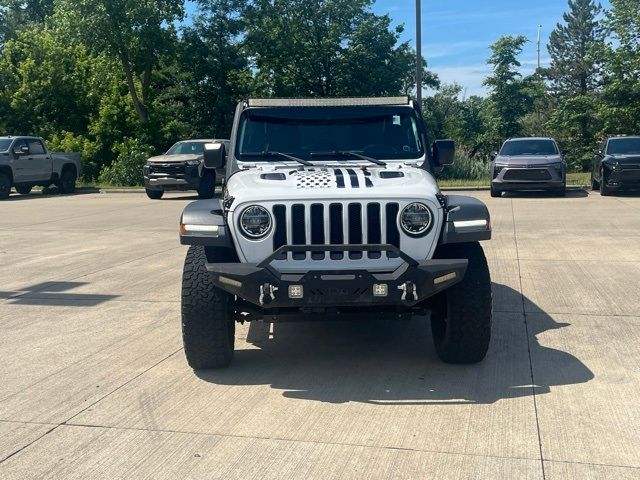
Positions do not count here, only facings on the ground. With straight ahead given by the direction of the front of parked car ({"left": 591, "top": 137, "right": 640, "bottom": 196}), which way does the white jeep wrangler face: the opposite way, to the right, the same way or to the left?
the same way

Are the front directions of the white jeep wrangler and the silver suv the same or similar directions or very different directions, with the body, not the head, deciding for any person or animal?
same or similar directions

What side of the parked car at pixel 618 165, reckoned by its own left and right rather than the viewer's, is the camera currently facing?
front

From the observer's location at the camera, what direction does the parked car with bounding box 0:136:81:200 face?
facing the viewer and to the left of the viewer

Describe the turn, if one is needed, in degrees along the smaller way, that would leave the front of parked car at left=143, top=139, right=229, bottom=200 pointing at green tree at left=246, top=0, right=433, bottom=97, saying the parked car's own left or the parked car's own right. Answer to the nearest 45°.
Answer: approximately 180°

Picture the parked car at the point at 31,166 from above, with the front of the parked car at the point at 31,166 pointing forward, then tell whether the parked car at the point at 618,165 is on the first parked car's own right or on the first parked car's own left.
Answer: on the first parked car's own left

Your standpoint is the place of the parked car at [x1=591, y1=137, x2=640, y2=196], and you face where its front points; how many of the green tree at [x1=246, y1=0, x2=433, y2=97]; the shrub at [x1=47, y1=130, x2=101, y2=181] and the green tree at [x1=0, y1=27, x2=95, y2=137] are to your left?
0

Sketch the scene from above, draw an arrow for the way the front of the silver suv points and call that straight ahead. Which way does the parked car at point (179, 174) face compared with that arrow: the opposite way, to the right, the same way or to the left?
the same way

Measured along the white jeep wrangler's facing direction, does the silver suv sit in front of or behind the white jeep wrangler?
behind

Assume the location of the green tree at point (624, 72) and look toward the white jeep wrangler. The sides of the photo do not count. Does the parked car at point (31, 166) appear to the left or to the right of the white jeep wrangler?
right

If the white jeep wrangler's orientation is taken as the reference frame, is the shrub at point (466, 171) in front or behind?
behind

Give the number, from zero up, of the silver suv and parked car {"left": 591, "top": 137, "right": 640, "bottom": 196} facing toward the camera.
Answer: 2

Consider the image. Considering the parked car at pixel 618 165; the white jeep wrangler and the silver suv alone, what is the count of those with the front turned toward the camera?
3

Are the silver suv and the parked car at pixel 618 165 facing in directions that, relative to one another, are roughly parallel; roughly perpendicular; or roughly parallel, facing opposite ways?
roughly parallel

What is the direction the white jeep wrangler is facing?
toward the camera

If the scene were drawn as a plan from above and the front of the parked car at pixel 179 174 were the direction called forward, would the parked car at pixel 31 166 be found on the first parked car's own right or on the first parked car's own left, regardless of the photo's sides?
on the first parked car's own right

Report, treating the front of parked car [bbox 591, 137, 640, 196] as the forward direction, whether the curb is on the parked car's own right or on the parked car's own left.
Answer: on the parked car's own right

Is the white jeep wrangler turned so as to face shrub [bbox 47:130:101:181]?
no

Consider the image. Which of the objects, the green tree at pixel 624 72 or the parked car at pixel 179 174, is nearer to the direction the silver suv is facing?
the parked car
